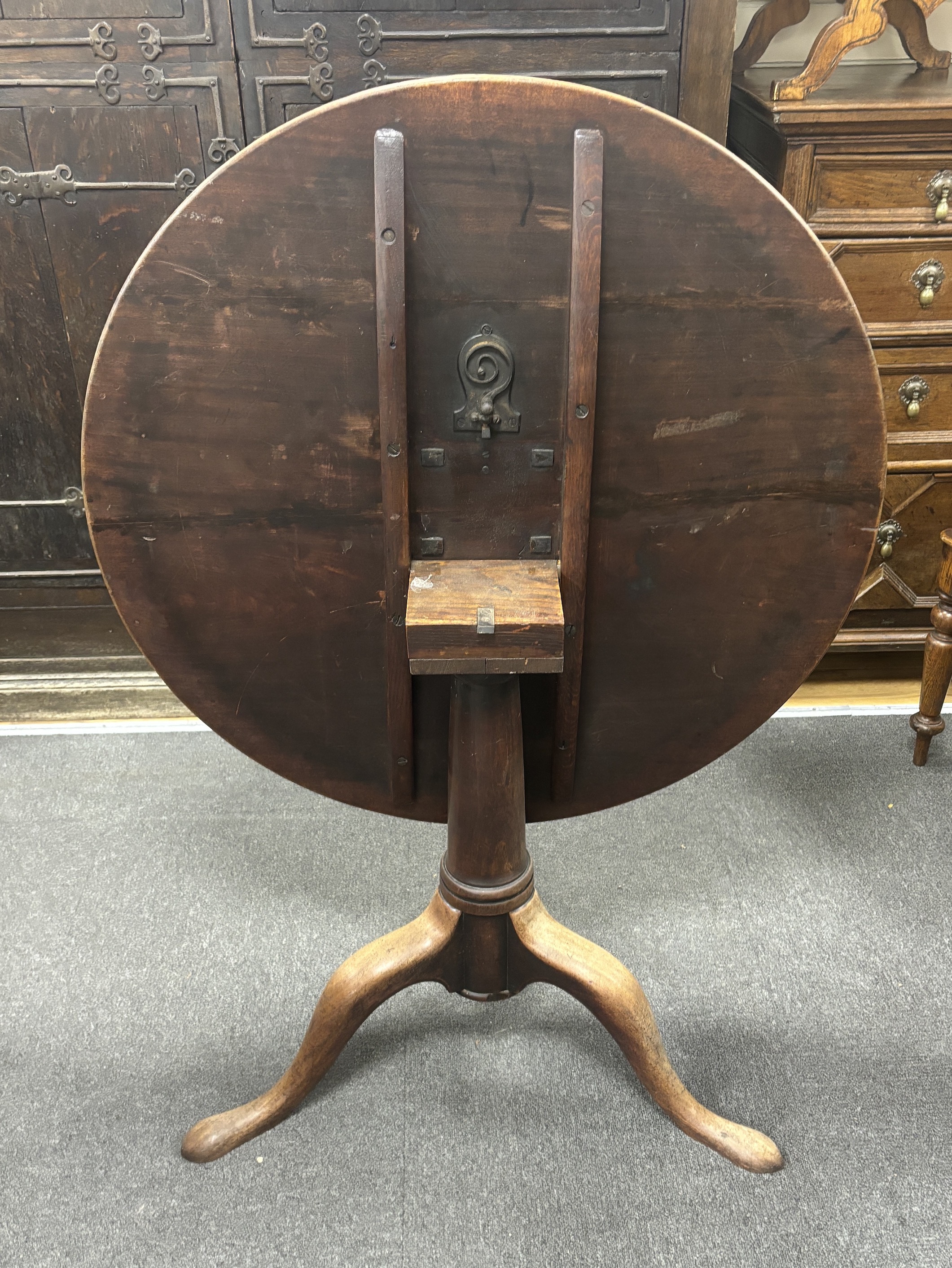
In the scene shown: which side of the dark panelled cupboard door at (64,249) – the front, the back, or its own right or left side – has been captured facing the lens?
front

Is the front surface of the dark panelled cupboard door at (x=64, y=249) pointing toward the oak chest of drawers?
no

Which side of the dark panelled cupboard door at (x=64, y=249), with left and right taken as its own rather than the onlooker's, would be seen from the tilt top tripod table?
front

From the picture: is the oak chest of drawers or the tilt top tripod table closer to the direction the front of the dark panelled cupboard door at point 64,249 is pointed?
the tilt top tripod table

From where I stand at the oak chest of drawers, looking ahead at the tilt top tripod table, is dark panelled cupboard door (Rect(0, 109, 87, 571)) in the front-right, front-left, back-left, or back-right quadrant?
front-right

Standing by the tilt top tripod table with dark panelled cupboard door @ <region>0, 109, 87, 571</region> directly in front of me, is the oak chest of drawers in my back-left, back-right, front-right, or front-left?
front-right

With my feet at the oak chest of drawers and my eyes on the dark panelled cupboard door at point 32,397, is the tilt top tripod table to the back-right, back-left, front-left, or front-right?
front-left
